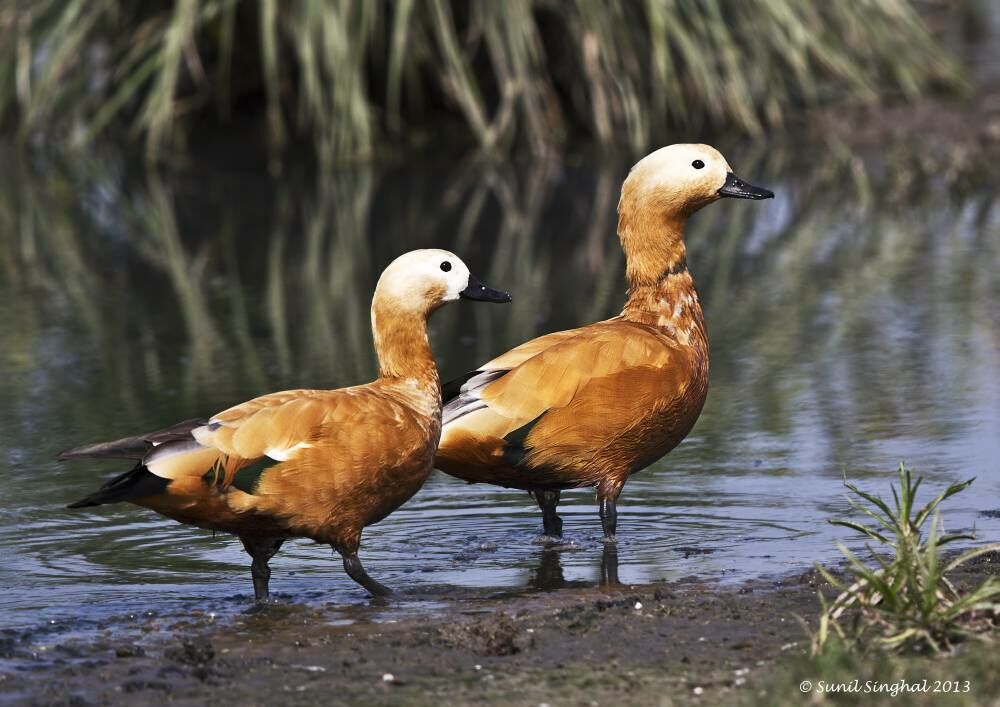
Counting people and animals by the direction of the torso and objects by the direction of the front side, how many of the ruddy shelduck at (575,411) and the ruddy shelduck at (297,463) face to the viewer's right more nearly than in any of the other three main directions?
2

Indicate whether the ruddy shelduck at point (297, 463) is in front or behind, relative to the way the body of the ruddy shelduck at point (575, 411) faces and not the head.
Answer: behind

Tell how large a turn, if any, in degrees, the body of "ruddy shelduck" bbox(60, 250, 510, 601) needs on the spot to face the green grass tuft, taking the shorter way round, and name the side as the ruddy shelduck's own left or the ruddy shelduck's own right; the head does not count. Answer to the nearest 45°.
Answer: approximately 45° to the ruddy shelduck's own right

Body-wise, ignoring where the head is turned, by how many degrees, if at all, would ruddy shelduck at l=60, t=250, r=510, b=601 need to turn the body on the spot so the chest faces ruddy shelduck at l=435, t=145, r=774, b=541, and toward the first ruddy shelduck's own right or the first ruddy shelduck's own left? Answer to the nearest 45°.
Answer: approximately 45° to the first ruddy shelduck's own left

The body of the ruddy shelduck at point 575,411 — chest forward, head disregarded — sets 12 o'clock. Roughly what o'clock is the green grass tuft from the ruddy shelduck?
The green grass tuft is roughly at 2 o'clock from the ruddy shelduck.

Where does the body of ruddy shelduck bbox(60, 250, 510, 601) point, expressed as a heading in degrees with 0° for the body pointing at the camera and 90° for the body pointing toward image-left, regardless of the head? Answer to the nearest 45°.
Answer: approximately 270°

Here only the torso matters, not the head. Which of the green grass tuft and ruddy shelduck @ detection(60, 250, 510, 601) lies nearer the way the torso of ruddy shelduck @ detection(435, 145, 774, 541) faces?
the green grass tuft

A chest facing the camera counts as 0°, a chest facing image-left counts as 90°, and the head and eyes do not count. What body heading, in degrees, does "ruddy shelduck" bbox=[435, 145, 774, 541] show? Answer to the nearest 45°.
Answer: approximately 270°
